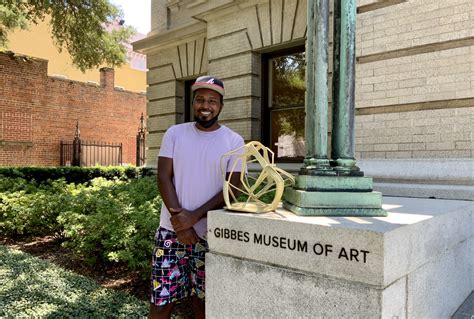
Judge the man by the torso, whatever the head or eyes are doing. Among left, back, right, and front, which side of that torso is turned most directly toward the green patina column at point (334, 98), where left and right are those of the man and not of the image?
left

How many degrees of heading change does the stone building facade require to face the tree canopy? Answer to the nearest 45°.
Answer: approximately 90° to its right

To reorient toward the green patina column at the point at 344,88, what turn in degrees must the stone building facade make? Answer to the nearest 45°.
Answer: approximately 45° to its left

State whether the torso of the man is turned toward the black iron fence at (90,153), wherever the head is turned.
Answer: no

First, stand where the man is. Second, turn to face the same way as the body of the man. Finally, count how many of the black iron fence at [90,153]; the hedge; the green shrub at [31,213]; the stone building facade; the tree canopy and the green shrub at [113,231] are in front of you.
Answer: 0

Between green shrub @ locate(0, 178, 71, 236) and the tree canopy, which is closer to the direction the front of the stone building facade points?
the green shrub

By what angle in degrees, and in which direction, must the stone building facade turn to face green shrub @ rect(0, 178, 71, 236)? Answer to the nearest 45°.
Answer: approximately 45° to its right

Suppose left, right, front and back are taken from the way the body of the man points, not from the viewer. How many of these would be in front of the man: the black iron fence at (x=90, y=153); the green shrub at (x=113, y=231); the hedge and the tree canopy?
0

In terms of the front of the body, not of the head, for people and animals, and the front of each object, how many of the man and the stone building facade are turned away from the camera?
0

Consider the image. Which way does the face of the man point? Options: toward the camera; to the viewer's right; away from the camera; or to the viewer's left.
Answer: toward the camera

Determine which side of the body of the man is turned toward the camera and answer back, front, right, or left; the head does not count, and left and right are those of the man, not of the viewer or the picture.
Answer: front

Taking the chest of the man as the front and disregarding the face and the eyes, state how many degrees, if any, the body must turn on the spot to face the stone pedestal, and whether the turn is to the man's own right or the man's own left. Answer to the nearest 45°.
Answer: approximately 45° to the man's own left

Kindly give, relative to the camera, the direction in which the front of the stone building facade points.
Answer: facing the viewer and to the left of the viewer
